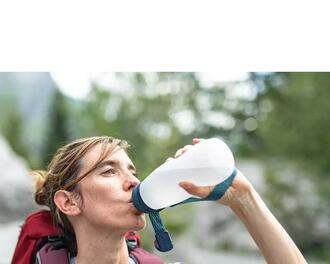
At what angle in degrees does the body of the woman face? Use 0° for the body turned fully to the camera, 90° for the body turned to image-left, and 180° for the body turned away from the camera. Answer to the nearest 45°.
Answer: approximately 315°

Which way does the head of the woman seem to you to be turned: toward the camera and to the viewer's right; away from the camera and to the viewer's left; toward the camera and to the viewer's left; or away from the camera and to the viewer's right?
toward the camera and to the viewer's right
